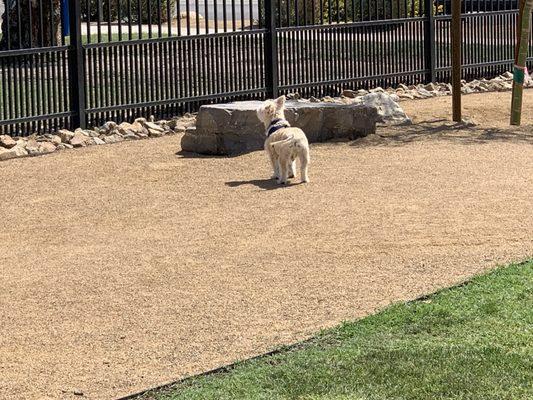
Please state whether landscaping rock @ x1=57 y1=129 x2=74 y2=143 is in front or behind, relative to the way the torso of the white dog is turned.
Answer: in front

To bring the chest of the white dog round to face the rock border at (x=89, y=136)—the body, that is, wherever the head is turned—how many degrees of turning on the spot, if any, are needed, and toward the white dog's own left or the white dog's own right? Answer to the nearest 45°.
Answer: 0° — it already faces it

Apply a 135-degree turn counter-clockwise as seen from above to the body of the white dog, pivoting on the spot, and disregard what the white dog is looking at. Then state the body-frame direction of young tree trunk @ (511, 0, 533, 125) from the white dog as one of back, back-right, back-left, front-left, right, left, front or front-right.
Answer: back-left

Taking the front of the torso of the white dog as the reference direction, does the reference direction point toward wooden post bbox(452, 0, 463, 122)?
no

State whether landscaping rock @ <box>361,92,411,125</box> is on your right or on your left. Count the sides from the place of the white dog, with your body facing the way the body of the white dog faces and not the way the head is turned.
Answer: on your right

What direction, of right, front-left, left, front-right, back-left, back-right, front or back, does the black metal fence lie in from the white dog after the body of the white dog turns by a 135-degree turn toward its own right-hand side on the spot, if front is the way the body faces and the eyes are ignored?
left

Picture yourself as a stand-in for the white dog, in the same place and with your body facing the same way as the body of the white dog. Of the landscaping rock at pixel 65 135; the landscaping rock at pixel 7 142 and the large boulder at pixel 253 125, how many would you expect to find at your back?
0

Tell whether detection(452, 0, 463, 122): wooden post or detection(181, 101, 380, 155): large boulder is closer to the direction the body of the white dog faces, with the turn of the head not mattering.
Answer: the large boulder

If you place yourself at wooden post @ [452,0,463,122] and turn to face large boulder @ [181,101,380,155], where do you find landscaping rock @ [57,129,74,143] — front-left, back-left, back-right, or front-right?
front-right

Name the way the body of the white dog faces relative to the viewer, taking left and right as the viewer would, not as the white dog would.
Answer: facing away from the viewer and to the left of the viewer
